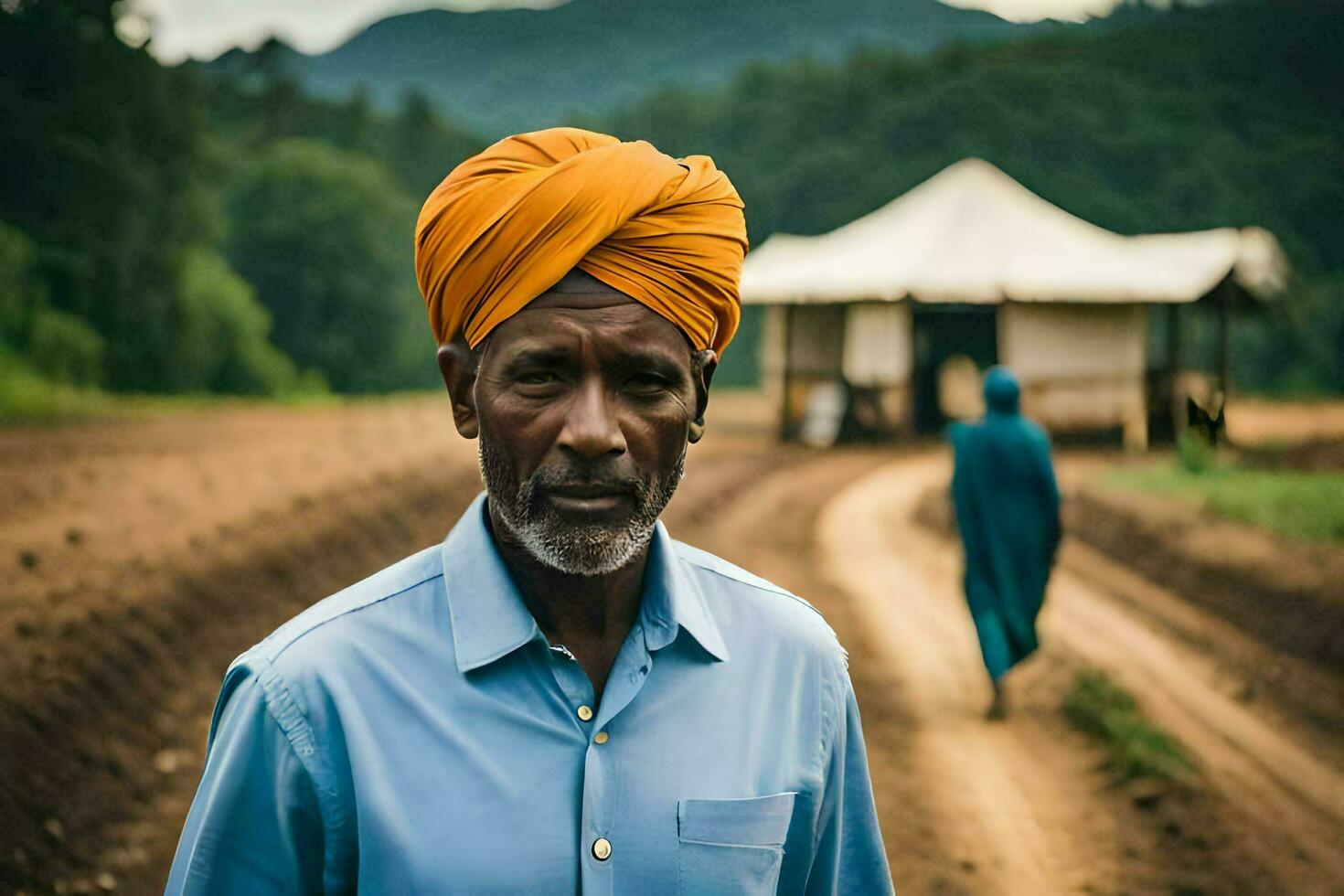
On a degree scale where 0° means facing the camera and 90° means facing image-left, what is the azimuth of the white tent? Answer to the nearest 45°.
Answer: approximately 0°

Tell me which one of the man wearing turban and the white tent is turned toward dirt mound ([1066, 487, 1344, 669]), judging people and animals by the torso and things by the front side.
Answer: the white tent

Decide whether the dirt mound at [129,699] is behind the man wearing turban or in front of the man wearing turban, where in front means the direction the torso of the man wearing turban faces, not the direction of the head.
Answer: behind

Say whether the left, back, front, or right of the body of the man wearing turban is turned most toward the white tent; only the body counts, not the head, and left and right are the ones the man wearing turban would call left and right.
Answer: back

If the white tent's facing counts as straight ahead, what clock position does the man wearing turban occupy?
The man wearing turban is roughly at 12 o'clock from the white tent.

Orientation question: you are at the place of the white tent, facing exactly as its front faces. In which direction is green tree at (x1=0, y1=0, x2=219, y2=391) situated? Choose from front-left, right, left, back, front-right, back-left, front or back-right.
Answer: right

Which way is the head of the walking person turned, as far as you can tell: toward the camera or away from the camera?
away from the camera

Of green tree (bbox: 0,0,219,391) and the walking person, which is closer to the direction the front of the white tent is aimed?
the walking person

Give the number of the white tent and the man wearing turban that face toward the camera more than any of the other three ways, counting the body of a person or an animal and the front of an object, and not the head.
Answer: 2

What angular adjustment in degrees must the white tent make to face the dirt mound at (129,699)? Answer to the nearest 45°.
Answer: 0° — it already faces it
